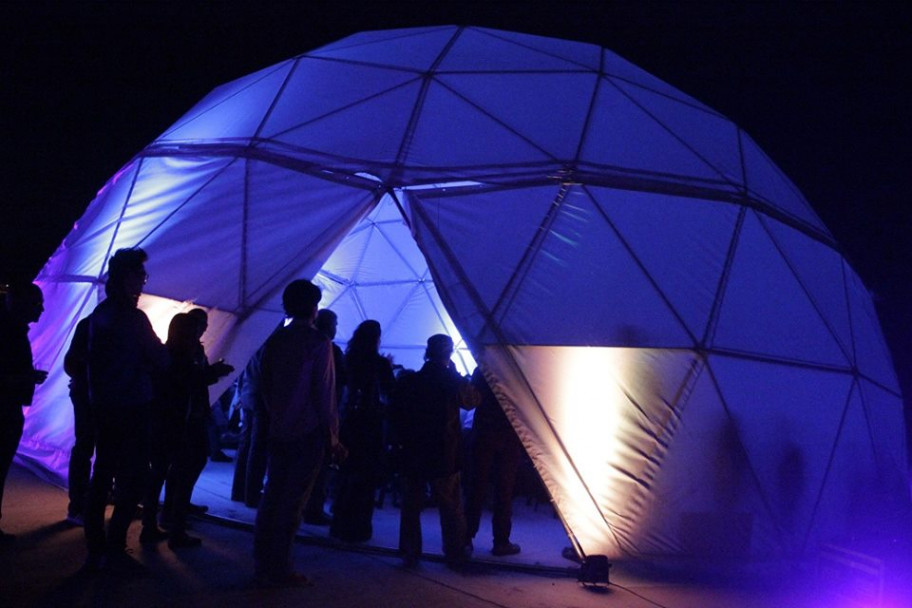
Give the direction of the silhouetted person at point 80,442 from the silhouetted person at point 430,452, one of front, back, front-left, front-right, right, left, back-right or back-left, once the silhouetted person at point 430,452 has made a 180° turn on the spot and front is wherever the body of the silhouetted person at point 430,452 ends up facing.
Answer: right

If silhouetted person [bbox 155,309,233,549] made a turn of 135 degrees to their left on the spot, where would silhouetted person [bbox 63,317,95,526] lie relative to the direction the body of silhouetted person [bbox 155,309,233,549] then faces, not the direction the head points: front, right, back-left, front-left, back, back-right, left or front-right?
front

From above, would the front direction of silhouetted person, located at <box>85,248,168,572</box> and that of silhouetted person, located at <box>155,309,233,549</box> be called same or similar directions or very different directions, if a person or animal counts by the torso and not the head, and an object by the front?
same or similar directions

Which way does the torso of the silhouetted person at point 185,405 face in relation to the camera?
to the viewer's right

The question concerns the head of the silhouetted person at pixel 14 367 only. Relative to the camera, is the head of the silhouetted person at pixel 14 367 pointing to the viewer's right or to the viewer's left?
to the viewer's right

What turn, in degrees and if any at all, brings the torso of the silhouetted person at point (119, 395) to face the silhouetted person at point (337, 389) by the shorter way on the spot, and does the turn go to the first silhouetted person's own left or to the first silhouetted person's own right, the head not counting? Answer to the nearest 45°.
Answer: approximately 45° to the first silhouetted person's own left

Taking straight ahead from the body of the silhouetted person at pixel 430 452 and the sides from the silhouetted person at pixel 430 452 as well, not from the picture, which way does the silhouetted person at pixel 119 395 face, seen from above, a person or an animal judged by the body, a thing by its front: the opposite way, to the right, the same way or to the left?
to the right

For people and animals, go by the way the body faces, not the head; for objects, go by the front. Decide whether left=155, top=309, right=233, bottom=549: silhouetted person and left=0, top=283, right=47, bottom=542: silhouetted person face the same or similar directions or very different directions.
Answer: same or similar directions

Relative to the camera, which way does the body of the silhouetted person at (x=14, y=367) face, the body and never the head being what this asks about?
to the viewer's right

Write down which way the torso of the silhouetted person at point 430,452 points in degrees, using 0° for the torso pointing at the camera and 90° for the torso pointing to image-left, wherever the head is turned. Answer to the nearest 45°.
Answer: approximately 180°

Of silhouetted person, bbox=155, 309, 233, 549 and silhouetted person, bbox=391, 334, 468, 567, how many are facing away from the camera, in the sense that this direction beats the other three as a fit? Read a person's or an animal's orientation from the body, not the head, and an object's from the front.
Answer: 1

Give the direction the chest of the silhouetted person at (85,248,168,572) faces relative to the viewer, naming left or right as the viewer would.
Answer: facing to the right of the viewer

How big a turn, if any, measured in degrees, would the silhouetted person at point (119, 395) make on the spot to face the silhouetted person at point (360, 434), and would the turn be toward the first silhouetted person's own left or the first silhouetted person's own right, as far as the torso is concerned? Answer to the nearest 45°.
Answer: approximately 45° to the first silhouetted person's own left

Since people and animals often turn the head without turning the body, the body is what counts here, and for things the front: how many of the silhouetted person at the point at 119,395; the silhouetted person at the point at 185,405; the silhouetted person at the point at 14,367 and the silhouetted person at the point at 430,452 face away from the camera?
1

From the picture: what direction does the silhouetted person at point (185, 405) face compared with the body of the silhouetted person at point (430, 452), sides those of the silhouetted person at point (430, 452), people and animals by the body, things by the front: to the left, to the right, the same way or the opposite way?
to the right

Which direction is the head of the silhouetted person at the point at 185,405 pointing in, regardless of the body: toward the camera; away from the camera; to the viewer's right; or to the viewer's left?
to the viewer's right

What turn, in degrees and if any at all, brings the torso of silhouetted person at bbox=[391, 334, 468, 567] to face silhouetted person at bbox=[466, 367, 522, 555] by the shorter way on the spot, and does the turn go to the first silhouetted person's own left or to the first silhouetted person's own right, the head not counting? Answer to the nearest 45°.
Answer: approximately 45° to the first silhouetted person's own right

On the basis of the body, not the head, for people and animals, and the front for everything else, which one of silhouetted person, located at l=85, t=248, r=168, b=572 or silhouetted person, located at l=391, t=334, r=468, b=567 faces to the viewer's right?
silhouetted person, located at l=85, t=248, r=168, b=572
